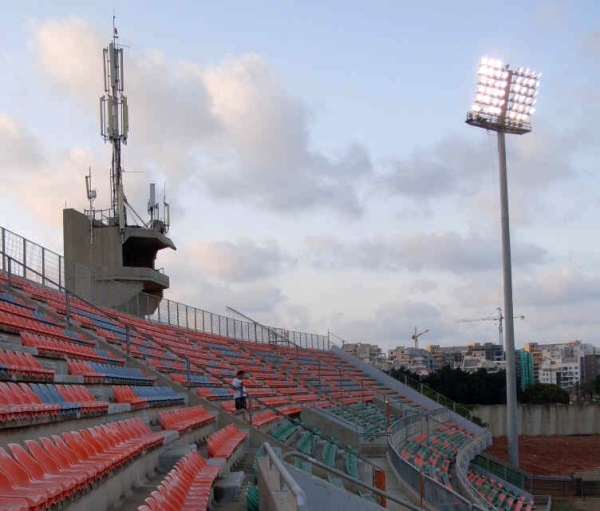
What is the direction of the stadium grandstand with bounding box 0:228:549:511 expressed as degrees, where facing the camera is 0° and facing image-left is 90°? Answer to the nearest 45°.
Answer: approximately 315°

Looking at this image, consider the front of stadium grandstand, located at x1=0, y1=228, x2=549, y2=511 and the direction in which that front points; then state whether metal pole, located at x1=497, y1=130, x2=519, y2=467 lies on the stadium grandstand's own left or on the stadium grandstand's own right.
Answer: on the stadium grandstand's own left

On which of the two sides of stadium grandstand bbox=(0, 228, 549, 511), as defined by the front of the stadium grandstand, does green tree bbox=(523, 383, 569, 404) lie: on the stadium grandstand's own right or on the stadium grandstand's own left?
on the stadium grandstand's own left

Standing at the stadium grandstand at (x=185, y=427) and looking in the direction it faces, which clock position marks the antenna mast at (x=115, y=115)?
The antenna mast is roughly at 7 o'clock from the stadium grandstand.
